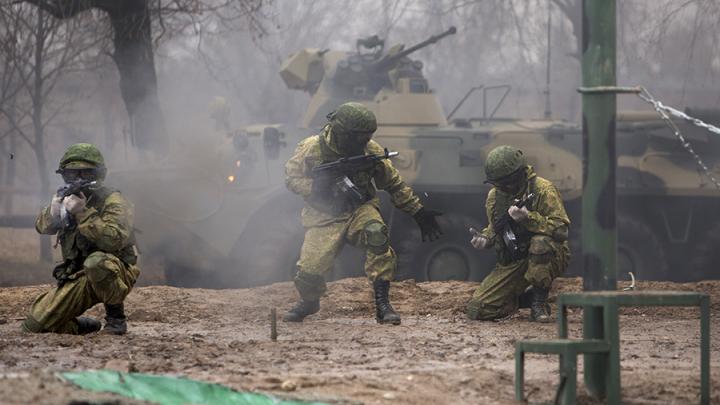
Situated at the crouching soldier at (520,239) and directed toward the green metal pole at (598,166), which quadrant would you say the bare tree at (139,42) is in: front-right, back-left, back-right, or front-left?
back-right

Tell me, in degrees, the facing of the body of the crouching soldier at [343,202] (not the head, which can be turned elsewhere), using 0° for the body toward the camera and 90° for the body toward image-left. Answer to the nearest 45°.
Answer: approximately 0°

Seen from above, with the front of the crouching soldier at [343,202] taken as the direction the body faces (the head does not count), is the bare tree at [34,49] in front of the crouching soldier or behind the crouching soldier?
behind

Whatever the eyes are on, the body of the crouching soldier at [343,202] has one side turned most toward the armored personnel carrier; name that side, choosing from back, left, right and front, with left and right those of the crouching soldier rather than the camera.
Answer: back

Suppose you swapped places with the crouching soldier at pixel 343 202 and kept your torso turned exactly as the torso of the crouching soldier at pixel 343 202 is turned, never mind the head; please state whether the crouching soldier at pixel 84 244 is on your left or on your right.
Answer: on your right

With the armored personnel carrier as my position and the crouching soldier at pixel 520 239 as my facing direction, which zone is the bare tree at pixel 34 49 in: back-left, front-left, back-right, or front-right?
back-right

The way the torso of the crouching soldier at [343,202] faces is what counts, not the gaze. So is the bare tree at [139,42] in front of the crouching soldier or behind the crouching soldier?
behind

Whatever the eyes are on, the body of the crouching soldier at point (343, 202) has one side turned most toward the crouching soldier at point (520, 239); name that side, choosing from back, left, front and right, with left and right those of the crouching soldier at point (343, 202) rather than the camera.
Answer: left
